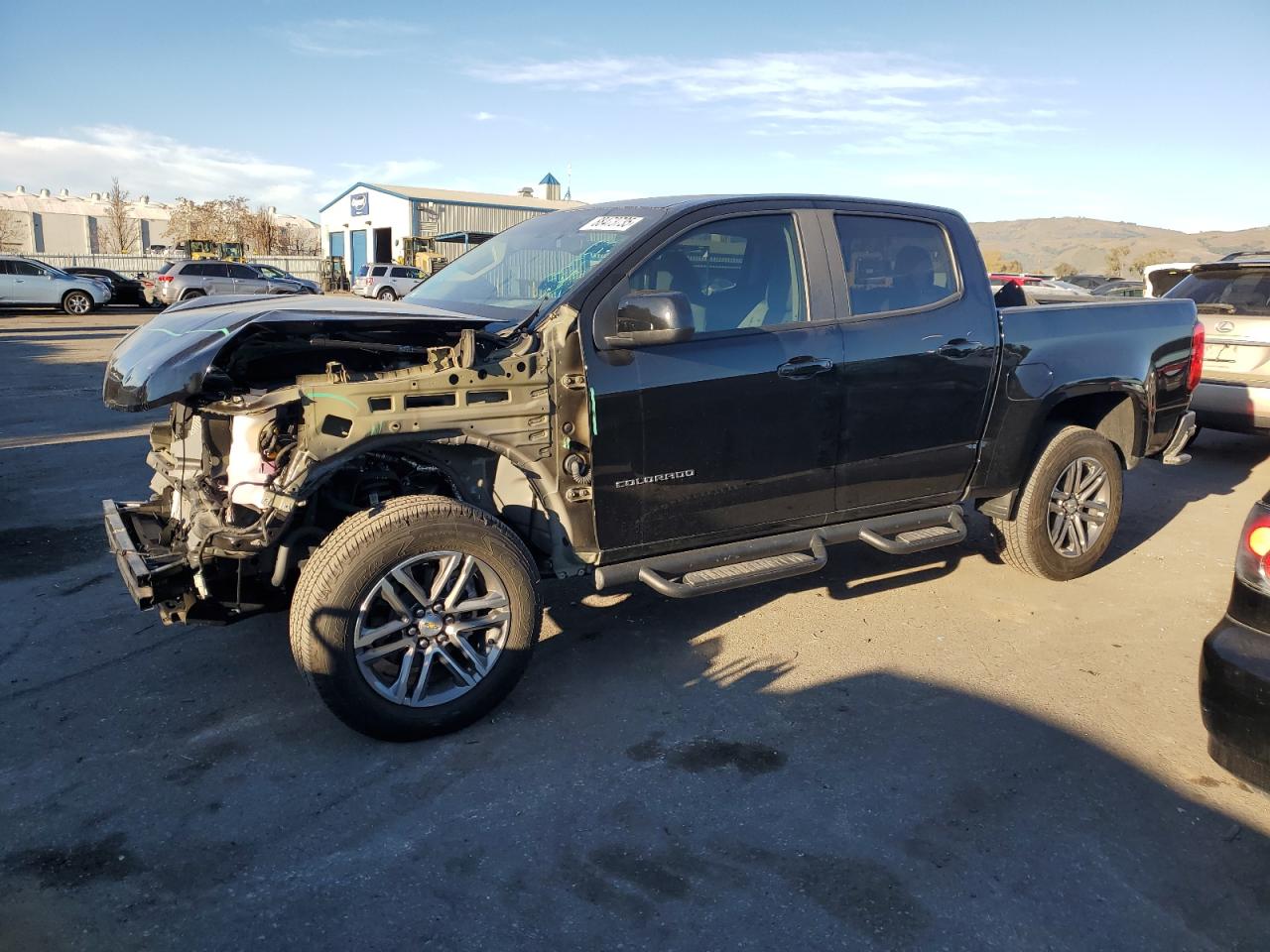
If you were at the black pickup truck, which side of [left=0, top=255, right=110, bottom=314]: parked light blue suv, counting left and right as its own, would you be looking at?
right

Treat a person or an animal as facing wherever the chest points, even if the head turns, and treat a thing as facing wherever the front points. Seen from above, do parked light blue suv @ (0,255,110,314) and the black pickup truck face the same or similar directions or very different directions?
very different directions

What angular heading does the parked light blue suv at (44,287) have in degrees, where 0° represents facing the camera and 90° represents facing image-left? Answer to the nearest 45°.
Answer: approximately 270°

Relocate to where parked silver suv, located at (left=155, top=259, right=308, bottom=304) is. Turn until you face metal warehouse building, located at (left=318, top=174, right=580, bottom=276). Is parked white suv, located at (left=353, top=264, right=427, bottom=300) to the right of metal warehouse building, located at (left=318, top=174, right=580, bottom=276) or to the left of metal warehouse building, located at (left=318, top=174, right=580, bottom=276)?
right

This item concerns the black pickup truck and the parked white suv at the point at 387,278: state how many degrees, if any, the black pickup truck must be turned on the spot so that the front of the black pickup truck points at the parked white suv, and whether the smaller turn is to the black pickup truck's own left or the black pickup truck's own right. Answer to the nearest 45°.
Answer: approximately 135° to the black pickup truck's own right

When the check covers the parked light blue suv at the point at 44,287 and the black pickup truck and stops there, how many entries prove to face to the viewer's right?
1
